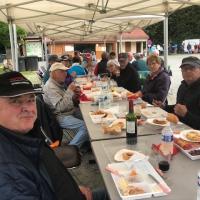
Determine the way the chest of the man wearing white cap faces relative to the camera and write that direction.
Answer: to the viewer's right

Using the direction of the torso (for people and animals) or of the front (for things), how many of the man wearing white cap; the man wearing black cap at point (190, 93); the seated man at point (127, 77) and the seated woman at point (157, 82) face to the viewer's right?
1

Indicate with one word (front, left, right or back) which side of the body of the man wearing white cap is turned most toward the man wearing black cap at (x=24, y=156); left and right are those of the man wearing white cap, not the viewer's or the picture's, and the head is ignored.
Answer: right

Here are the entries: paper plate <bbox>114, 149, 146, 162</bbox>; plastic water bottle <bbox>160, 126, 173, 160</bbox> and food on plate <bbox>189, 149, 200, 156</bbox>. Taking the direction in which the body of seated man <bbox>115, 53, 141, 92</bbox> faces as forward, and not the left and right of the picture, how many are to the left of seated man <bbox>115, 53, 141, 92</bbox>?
3

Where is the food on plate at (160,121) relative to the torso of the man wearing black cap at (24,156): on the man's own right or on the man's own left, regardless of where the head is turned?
on the man's own left

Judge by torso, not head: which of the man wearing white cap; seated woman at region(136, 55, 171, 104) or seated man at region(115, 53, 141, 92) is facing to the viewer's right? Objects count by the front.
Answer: the man wearing white cap

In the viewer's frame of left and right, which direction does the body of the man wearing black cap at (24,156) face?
facing the viewer and to the right of the viewer

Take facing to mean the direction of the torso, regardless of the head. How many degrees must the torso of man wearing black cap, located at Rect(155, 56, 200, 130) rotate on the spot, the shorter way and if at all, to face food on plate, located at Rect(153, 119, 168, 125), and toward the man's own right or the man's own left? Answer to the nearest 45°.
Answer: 0° — they already face it

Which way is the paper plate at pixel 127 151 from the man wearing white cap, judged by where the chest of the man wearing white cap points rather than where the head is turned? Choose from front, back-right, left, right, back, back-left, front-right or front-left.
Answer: right

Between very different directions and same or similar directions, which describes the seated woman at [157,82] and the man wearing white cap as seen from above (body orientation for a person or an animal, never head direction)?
very different directions

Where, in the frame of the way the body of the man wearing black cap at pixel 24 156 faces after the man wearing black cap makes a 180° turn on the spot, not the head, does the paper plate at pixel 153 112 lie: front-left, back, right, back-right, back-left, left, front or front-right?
right

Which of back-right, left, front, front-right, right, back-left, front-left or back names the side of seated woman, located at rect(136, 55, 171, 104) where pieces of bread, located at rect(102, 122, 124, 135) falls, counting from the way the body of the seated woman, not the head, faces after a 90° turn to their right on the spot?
back-left

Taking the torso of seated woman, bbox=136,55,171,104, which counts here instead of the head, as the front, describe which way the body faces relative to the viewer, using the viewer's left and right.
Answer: facing the viewer and to the left of the viewer

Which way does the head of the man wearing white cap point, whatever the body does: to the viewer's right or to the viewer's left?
to the viewer's right

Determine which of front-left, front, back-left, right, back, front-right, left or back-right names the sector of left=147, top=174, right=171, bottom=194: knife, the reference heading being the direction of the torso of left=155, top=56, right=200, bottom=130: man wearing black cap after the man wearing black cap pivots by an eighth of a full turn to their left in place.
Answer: front
